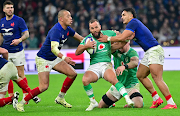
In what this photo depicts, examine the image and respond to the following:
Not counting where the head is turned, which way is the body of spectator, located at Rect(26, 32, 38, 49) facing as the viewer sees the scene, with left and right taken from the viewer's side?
facing the viewer
